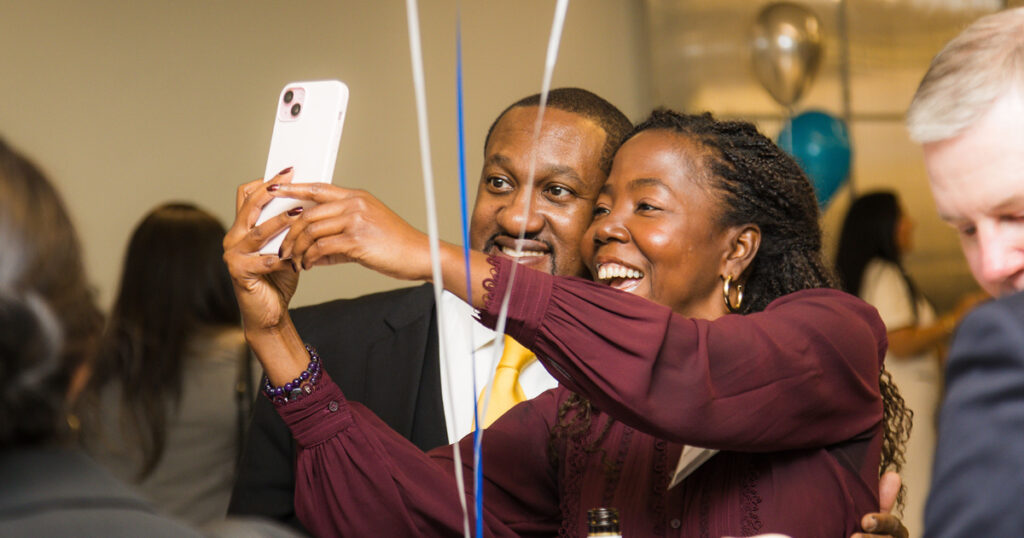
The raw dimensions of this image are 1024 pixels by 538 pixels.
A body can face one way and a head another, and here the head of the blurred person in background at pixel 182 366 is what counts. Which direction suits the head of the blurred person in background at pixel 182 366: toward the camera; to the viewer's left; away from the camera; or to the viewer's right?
away from the camera

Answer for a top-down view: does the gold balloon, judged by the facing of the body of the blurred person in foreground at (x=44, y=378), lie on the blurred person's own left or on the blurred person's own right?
on the blurred person's own right

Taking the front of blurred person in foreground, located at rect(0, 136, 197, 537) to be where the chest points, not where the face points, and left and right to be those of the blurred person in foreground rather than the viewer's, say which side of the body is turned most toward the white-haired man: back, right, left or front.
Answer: right

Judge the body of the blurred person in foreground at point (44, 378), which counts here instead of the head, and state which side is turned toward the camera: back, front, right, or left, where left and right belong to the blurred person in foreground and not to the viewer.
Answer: back

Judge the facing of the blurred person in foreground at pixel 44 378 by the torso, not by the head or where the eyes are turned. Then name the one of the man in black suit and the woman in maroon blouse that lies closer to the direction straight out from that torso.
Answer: the man in black suit

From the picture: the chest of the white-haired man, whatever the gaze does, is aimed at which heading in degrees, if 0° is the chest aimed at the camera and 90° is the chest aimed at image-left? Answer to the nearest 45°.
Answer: approximately 45°

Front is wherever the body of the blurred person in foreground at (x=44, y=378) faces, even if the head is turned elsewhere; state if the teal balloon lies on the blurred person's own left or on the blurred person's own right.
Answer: on the blurred person's own right

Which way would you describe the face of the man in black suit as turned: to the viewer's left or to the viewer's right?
to the viewer's left

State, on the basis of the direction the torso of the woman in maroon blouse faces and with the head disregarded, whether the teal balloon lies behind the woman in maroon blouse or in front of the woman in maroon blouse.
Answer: behind

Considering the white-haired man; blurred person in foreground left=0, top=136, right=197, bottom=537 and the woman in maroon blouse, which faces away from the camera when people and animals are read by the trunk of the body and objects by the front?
the blurred person in foreground
